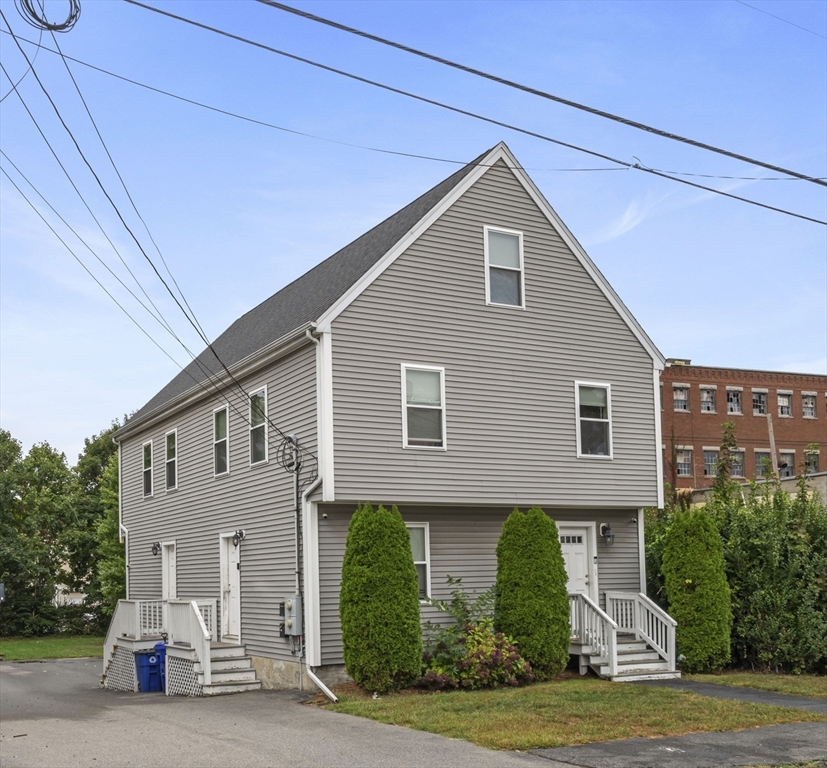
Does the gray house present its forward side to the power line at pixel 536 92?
yes

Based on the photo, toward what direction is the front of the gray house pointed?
toward the camera

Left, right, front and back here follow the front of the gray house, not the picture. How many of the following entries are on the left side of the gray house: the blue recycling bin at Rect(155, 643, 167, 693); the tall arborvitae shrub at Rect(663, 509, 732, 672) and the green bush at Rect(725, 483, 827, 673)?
2

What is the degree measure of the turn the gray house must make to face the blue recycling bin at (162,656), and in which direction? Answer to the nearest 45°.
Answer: approximately 90° to its right

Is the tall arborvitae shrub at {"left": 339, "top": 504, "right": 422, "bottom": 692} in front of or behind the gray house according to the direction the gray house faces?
in front

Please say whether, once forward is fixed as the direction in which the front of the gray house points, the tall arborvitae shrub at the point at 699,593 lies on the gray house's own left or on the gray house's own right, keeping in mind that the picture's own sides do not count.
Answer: on the gray house's own left

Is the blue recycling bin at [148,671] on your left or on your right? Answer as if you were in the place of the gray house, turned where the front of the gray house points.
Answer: on your right

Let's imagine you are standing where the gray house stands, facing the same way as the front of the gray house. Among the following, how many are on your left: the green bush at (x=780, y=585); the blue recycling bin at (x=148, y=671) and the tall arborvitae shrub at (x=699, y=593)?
2

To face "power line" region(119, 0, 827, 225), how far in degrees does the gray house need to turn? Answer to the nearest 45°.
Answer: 0° — it already faces it

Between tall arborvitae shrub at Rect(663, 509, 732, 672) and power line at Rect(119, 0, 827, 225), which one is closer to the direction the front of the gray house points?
the power line
